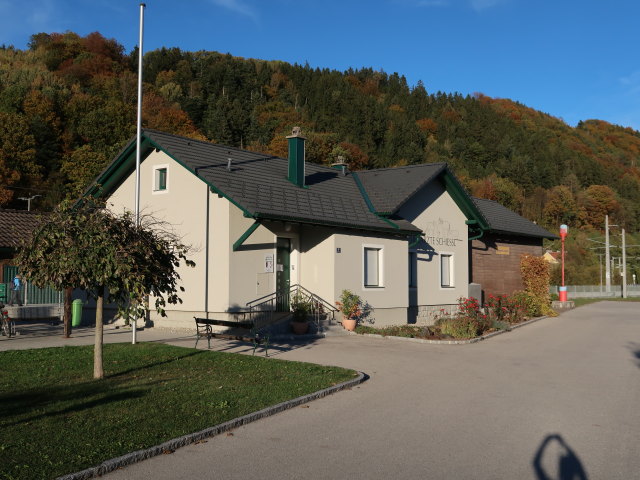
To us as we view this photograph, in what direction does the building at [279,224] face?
facing the viewer and to the right of the viewer

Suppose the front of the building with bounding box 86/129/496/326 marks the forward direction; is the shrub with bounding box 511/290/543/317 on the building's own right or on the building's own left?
on the building's own left

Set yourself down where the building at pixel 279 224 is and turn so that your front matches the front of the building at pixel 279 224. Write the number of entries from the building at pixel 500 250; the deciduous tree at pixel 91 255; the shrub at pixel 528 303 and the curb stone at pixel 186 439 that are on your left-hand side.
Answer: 2

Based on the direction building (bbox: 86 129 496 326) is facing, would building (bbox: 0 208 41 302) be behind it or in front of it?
behind

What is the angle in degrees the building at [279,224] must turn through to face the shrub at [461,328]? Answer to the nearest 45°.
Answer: approximately 45° to its left

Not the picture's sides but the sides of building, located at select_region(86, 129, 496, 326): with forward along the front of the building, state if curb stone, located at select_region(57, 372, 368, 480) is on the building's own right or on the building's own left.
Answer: on the building's own right

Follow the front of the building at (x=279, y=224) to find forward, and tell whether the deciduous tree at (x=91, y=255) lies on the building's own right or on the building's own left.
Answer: on the building's own right

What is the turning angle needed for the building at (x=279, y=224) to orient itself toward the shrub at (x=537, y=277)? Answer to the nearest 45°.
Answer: approximately 90° to its left

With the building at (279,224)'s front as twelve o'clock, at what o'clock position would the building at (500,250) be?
the building at (500,250) is roughly at 9 o'clock from the building at (279,224).

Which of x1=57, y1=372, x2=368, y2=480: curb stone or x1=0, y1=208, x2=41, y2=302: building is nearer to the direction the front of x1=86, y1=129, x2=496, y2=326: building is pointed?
the curb stone

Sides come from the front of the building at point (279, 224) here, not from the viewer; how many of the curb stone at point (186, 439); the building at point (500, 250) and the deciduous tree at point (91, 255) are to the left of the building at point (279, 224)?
1
